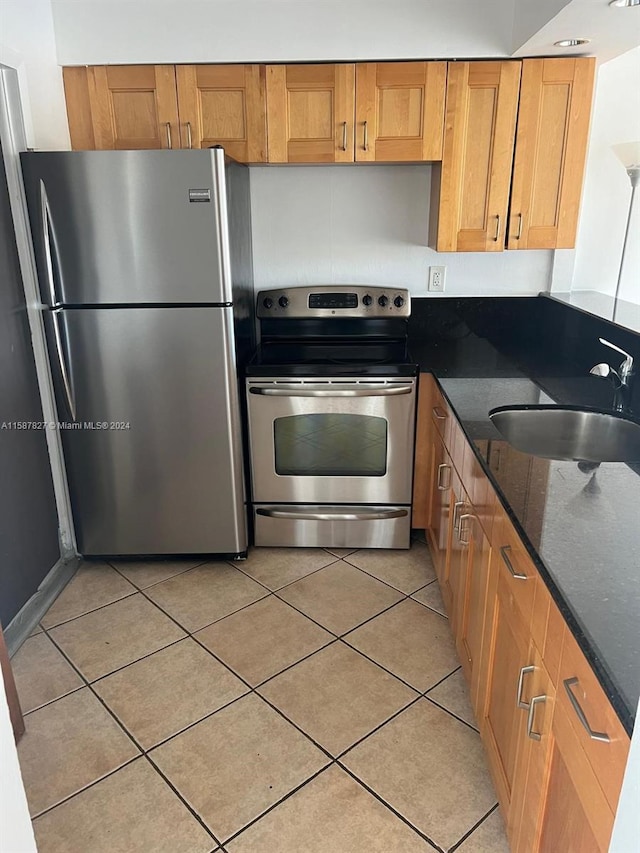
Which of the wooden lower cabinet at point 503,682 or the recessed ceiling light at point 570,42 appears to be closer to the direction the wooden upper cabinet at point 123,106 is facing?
the wooden lower cabinet

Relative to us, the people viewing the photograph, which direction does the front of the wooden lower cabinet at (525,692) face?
facing to the left of the viewer

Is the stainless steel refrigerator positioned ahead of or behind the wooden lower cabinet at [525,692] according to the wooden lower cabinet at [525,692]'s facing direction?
ahead

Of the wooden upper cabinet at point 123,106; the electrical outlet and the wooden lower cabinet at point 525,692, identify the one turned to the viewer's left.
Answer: the wooden lower cabinet

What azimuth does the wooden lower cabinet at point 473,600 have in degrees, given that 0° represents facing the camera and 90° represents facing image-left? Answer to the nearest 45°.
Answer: approximately 90°

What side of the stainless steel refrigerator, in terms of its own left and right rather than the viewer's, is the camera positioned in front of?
front

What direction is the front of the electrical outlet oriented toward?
toward the camera

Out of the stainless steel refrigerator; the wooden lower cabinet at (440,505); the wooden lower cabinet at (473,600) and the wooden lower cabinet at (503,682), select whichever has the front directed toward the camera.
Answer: the stainless steel refrigerator

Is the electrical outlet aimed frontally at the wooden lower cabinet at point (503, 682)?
yes

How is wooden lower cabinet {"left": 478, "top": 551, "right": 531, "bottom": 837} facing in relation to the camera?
to the viewer's left

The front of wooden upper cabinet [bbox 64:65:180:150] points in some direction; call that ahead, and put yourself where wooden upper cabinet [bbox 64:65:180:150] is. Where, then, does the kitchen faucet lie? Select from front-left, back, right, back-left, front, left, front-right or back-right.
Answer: front-left

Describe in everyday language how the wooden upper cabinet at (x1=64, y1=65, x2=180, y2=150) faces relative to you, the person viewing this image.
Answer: facing the viewer

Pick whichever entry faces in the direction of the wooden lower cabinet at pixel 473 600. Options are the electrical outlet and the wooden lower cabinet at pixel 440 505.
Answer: the electrical outlet

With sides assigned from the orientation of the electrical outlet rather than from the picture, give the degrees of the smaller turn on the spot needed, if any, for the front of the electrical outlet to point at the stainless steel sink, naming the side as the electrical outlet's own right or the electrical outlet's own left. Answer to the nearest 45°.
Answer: approximately 45° to the electrical outlet's own left

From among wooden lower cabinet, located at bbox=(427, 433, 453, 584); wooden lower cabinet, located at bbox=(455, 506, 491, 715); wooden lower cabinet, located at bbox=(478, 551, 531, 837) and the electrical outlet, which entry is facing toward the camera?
the electrical outlet

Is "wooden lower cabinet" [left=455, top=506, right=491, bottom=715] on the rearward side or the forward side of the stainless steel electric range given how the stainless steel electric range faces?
on the forward side
